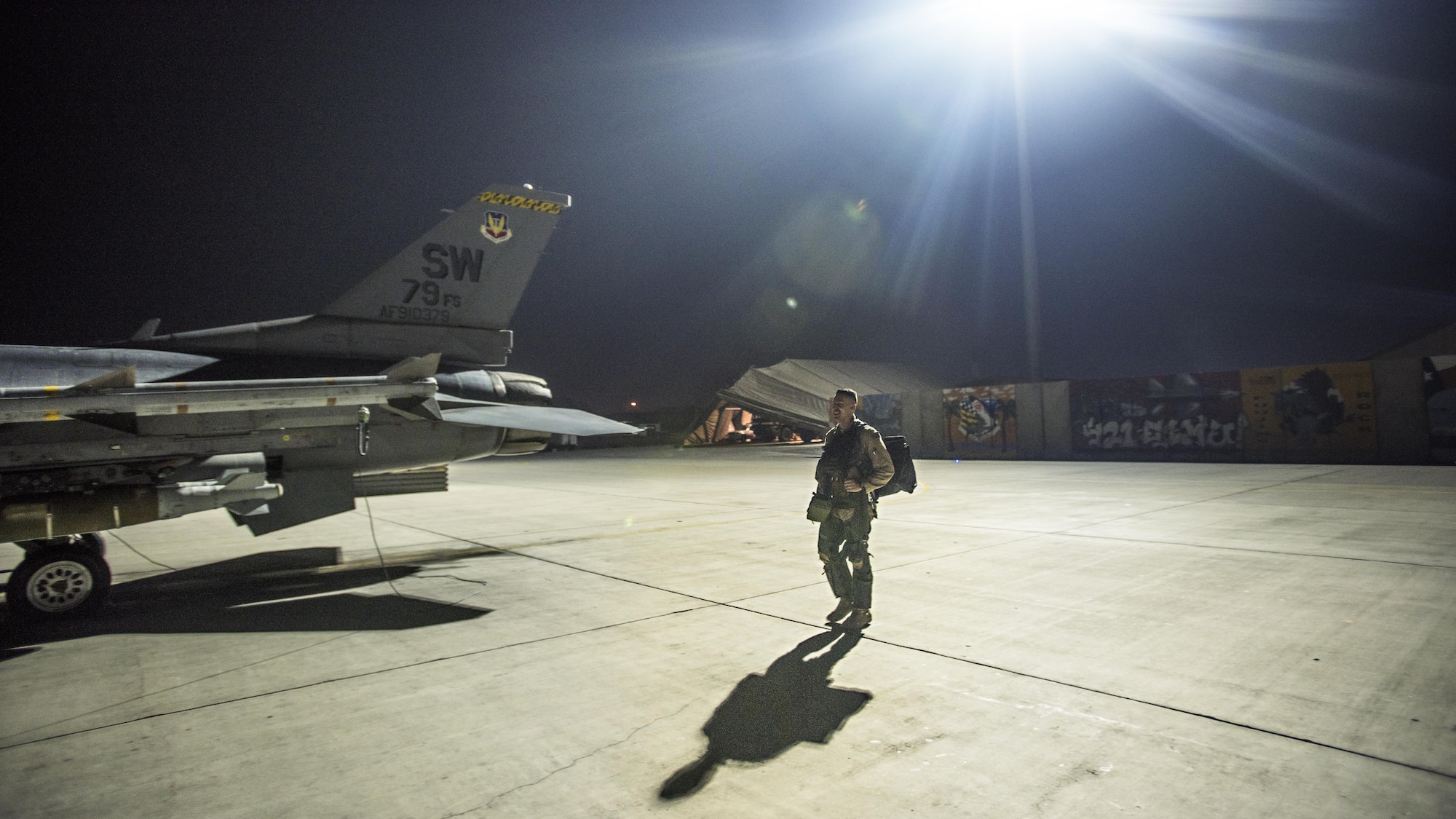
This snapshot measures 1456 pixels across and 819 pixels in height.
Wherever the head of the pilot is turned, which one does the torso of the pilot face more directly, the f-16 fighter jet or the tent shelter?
the f-16 fighter jet

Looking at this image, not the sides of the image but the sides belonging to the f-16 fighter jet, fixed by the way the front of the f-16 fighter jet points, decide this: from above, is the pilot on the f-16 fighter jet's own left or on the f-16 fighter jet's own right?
on the f-16 fighter jet's own left

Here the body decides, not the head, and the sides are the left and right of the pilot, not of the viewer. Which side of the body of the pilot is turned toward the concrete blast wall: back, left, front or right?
back

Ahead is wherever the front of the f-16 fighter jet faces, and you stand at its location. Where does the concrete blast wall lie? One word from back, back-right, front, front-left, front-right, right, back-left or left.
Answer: back

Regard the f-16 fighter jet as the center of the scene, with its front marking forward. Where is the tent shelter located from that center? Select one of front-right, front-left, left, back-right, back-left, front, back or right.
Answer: back-right

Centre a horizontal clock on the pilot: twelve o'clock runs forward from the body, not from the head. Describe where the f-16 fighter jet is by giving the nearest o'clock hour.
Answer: The f-16 fighter jet is roughly at 2 o'clock from the pilot.

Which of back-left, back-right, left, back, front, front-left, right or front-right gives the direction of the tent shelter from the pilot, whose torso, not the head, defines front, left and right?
back-right

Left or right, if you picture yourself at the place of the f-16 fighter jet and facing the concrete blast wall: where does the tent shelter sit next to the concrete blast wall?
left

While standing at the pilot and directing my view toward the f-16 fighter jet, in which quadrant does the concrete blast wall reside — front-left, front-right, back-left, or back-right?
back-right

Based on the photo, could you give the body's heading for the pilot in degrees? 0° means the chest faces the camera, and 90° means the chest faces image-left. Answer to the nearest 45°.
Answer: approximately 45°

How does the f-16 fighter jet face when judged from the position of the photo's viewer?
facing to the left of the viewer
